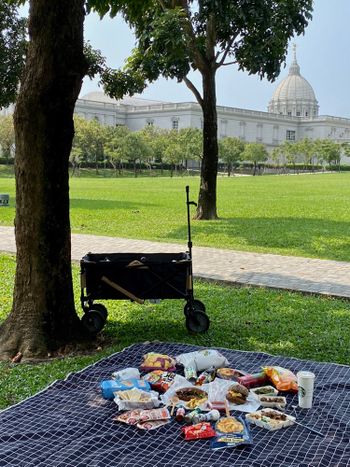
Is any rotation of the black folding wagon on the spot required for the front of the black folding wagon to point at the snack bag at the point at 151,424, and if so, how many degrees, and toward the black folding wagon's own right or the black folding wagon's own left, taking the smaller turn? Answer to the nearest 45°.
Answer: approximately 90° to the black folding wagon's own right

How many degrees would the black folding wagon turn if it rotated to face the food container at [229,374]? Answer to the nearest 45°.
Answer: approximately 45° to its right

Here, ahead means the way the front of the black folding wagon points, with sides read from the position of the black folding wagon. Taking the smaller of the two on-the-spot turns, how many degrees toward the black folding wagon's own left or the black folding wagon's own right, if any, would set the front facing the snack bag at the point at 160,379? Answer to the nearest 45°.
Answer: approximately 90° to the black folding wagon's own right

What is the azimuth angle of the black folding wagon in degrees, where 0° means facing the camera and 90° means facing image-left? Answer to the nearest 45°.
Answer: approximately 270°

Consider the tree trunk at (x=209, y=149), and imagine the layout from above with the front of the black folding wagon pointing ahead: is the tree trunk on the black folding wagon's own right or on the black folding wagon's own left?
on the black folding wagon's own left

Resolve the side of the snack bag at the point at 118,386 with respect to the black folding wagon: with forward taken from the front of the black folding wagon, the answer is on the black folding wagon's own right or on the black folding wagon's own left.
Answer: on the black folding wagon's own right

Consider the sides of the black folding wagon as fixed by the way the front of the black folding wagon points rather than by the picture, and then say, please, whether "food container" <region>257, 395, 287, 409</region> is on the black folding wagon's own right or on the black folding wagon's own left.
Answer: on the black folding wagon's own right

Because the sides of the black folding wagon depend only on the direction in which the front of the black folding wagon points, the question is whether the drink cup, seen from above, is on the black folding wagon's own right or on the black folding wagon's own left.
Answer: on the black folding wagon's own right

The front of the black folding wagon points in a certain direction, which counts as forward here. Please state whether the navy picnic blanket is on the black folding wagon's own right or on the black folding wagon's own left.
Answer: on the black folding wagon's own right

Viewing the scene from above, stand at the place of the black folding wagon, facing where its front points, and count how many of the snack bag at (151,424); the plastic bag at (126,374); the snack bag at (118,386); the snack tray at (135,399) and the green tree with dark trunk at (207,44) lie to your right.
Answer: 4
